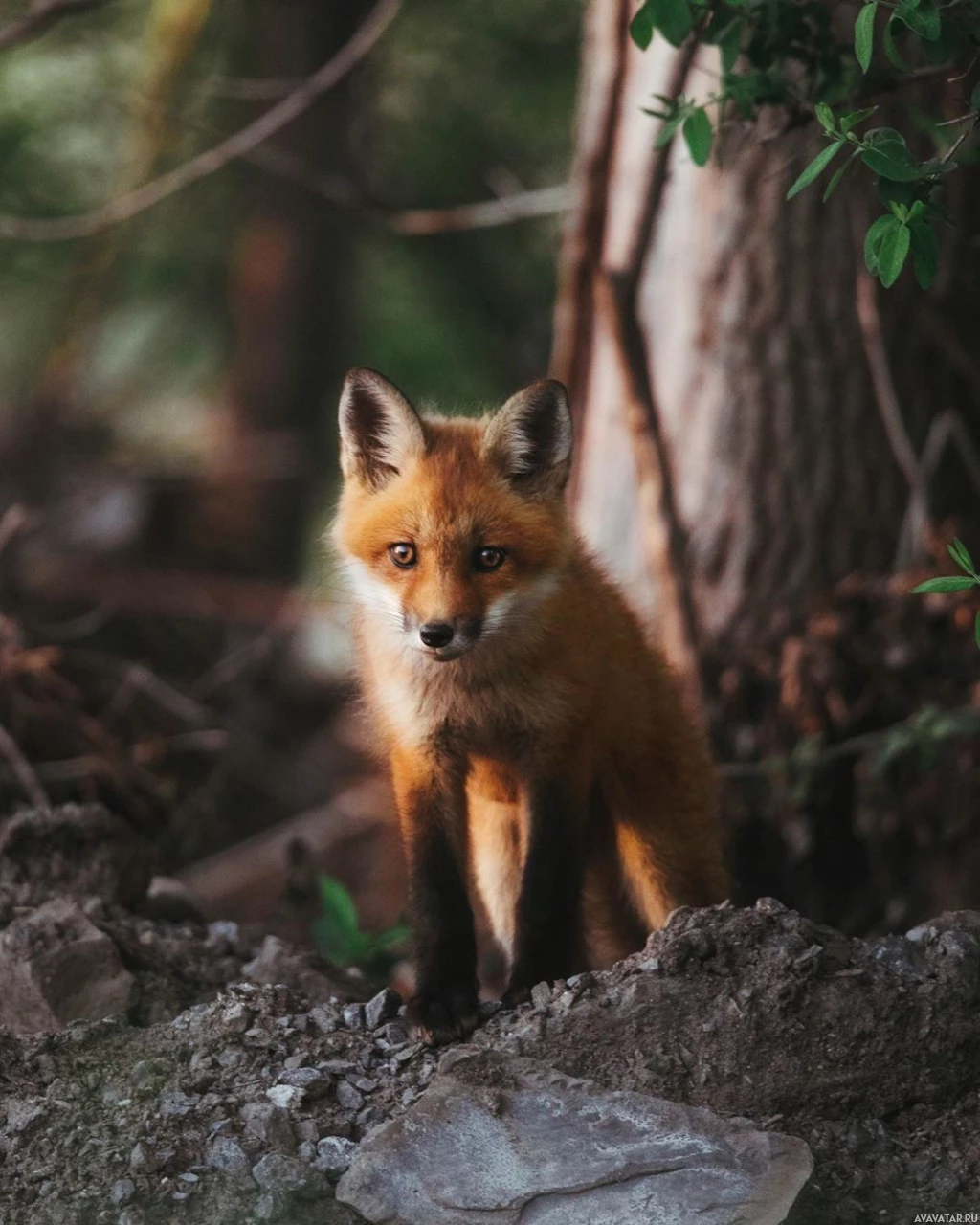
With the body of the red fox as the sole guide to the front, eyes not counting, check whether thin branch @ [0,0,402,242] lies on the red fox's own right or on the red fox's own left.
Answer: on the red fox's own right

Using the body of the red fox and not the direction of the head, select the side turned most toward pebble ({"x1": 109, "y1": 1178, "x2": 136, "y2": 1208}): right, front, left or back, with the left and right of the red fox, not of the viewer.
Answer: front

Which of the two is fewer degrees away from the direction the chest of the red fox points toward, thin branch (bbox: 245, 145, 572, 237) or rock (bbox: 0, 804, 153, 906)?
the rock

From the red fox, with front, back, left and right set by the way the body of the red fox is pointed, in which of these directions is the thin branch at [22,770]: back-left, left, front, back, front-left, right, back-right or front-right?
right

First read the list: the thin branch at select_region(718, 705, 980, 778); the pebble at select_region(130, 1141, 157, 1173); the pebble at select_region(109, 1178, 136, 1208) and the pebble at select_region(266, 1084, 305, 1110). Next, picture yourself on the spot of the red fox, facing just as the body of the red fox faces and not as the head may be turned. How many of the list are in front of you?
3

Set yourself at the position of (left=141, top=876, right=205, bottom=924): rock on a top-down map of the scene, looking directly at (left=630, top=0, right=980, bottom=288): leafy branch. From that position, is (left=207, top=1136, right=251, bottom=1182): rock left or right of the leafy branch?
right

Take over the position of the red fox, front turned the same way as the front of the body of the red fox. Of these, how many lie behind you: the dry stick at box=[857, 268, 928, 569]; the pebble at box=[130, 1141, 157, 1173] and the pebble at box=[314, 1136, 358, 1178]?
1

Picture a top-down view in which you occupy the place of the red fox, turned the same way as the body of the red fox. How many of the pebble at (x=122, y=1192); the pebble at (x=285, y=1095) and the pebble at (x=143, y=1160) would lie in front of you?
3

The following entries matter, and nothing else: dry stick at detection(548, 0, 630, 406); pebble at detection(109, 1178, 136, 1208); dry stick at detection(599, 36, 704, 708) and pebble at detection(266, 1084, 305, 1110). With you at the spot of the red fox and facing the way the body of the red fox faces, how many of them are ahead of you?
2

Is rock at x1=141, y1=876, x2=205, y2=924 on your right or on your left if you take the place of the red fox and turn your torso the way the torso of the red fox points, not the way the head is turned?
on your right

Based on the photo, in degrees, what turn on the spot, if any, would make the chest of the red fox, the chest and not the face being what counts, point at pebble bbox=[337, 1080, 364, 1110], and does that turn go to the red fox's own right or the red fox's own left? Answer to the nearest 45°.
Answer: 0° — it already faces it

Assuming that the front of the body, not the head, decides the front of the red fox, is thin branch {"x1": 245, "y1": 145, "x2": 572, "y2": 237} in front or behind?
behind
